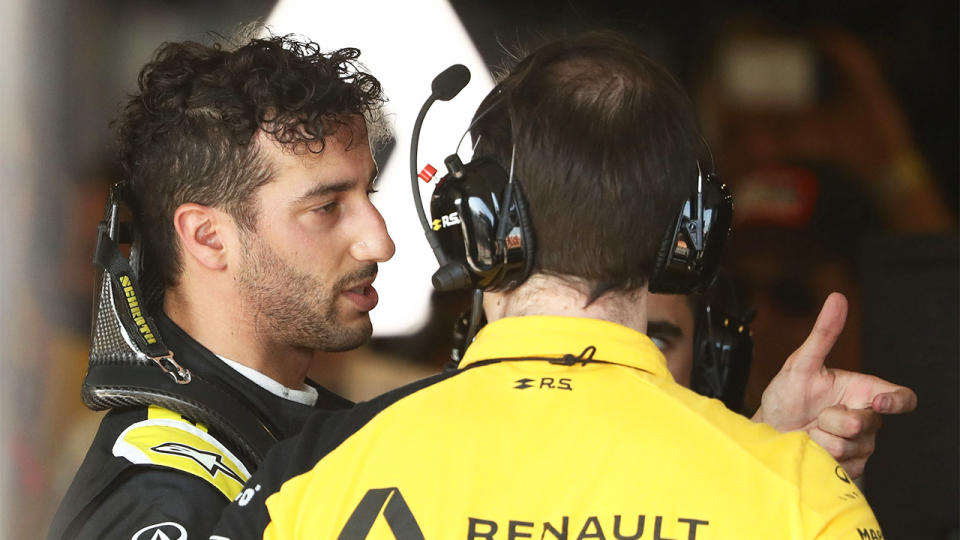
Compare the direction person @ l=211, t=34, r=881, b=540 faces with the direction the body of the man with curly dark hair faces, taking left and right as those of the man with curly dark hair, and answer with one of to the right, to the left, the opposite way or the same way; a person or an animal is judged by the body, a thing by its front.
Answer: to the left

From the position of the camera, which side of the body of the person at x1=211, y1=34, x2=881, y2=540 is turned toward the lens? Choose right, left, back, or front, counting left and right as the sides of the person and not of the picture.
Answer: back

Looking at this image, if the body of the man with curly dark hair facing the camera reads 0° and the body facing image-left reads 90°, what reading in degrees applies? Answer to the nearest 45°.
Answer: approximately 270°

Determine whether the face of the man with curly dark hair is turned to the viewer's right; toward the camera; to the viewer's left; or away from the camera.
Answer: to the viewer's right

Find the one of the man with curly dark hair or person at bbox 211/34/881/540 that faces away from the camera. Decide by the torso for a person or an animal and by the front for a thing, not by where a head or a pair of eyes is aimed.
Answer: the person

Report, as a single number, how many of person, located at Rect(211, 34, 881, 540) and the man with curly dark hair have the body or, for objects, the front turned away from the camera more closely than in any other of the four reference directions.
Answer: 1

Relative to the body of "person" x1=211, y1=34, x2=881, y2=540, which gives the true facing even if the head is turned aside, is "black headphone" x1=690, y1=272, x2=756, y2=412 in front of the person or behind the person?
in front
